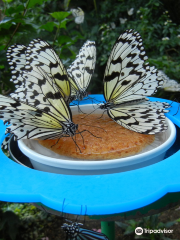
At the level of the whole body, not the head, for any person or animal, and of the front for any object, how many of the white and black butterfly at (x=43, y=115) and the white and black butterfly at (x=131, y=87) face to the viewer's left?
1

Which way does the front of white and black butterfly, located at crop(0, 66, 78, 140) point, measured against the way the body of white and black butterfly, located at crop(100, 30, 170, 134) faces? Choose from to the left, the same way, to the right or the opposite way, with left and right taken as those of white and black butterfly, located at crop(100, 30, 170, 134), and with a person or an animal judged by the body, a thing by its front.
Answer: the opposite way

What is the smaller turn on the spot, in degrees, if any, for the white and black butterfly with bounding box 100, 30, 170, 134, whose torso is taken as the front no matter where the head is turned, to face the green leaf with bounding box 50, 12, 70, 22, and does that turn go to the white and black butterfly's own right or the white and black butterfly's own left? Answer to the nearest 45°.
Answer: approximately 45° to the white and black butterfly's own right

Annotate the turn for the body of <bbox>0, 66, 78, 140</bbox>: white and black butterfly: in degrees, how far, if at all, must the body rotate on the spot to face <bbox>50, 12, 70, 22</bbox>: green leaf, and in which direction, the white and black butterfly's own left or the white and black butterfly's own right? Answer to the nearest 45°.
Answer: approximately 90° to the white and black butterfly's own left

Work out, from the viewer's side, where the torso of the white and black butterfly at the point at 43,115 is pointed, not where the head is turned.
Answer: to the viewer's right

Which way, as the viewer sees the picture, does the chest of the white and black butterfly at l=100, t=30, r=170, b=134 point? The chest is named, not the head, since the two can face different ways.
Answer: to the viewer's left

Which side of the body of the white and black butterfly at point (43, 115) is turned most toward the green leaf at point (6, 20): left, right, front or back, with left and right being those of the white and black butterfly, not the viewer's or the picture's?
left

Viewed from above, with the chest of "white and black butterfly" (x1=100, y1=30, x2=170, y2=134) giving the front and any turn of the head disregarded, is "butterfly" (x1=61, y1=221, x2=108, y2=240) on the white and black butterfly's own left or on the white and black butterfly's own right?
on the white and black butterfly's own left
